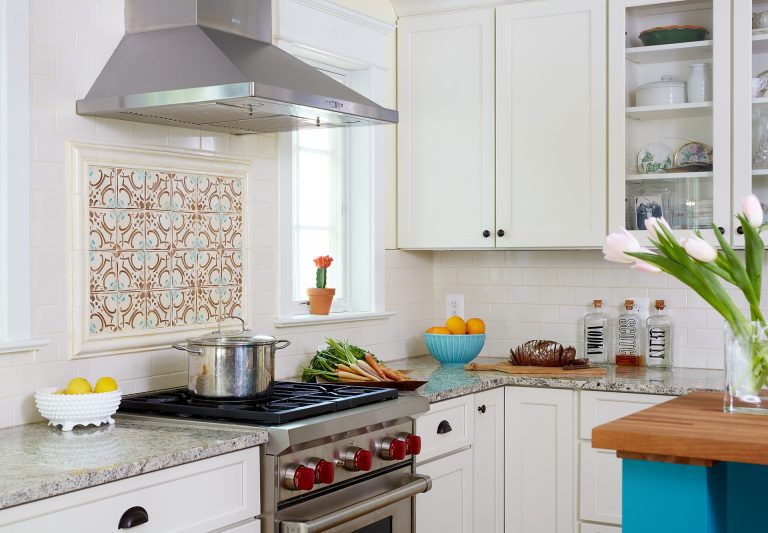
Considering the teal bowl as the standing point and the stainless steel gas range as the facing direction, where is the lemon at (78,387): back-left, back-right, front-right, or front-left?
front-right

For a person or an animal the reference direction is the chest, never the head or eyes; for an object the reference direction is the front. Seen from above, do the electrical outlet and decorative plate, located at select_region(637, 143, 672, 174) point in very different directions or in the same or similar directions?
same or similar directions

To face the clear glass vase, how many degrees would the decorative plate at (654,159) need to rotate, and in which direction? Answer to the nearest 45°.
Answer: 0° — it already faces it

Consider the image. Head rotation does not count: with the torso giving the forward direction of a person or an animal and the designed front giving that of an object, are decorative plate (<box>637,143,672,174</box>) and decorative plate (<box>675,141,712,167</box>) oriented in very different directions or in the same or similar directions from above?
same or similar directions

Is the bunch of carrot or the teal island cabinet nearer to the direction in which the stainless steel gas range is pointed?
the teal island cabinet

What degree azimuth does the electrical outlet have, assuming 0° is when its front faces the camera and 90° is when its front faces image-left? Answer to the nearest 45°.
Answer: approximately 0°

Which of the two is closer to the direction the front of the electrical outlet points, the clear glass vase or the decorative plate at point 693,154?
the clear glass vase

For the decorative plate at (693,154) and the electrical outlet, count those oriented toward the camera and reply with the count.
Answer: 2

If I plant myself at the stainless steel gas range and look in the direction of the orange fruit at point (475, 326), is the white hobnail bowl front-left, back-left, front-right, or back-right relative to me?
back-left

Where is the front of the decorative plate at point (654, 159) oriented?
toward the camera

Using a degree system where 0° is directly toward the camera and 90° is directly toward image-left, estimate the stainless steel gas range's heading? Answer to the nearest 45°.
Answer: approximately 315°

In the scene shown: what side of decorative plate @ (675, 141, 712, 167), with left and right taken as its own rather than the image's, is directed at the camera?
front
